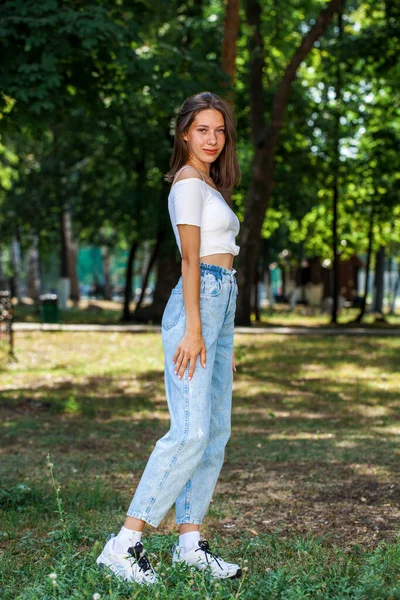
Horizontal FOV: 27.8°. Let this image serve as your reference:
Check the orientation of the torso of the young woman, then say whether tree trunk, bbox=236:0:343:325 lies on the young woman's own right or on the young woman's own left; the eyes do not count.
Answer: on the young woman's own left

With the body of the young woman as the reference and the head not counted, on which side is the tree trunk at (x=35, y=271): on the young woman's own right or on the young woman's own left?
on the young woman's own left

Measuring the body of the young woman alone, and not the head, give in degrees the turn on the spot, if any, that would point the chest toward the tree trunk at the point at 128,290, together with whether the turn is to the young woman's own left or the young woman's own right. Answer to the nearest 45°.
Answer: approximately 90° to the young woman's own left

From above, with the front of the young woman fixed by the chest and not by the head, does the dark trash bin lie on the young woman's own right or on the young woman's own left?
on the young woman's own left
